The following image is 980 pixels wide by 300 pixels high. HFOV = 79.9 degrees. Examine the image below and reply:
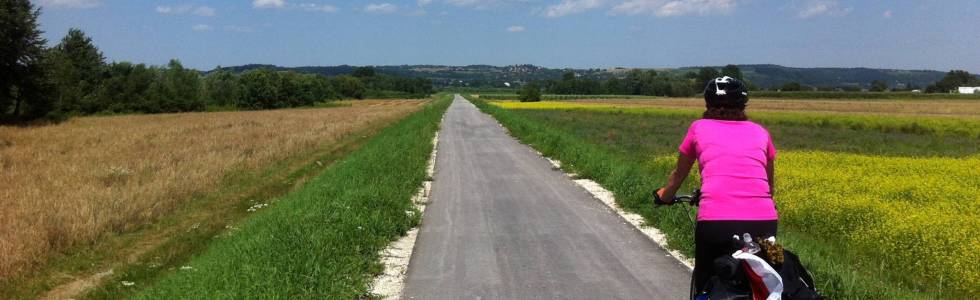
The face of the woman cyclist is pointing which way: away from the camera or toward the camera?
away from the camera

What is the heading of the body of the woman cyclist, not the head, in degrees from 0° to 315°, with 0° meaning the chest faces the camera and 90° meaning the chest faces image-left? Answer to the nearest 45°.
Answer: approximately 135°

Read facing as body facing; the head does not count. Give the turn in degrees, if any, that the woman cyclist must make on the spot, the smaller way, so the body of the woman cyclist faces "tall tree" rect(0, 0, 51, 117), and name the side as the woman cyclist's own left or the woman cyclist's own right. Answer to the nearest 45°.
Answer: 0° — they already face it
